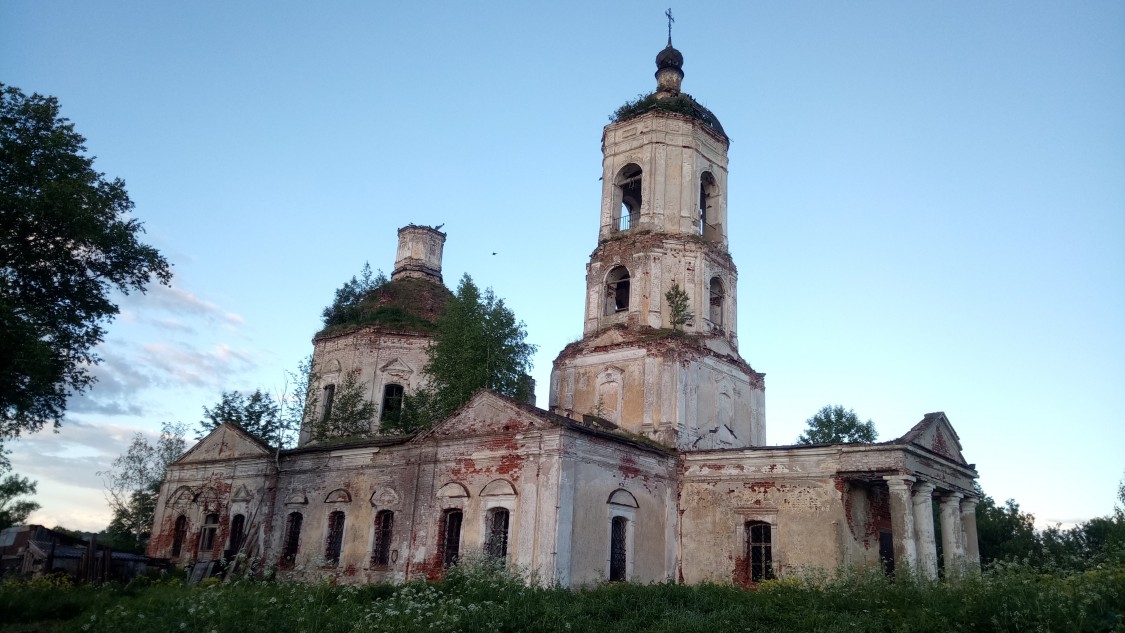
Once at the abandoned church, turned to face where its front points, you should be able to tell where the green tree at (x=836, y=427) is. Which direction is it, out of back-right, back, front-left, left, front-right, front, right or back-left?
left

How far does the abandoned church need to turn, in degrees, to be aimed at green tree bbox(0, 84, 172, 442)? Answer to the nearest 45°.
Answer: approximately 135° to its right

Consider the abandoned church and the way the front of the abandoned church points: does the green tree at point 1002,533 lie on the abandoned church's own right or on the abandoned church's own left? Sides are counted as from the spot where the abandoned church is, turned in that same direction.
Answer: on the abandoned church's own left

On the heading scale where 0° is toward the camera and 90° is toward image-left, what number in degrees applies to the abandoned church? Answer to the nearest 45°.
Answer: approximately 315°
